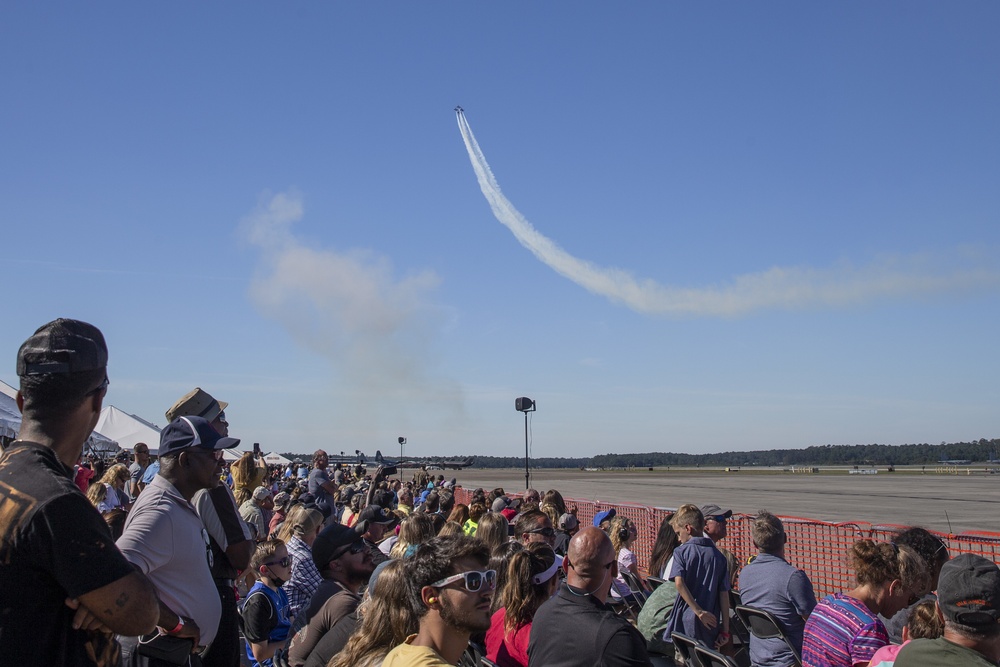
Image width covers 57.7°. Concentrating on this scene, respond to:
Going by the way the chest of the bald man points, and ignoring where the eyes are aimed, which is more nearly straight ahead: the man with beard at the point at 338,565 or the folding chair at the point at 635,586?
the folding chair

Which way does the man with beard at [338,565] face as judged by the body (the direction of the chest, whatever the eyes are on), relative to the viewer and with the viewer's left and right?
facing to the right of the viewer

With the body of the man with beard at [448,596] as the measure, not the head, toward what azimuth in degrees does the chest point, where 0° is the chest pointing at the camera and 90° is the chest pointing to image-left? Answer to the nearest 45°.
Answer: approximately 315°

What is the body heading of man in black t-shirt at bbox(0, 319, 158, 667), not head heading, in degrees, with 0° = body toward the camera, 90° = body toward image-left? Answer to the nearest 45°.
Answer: approximately 225°

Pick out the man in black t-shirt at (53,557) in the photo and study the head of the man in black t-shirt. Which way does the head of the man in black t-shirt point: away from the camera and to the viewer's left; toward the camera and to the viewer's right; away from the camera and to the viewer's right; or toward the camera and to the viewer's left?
away from the camera and to the viewer's right

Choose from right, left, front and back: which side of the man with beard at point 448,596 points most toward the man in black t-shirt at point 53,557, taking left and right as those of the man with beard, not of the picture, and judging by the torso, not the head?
back

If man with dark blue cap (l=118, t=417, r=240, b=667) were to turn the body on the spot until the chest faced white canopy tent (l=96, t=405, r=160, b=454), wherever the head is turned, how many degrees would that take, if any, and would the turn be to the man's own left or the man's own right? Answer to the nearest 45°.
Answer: approximately 90° to the man's own left

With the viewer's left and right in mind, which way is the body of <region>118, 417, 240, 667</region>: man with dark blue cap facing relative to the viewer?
facing to the right of the viewer

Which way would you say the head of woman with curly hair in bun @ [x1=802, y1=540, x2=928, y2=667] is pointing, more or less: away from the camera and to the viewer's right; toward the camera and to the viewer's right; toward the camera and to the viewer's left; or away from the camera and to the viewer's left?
away from the camera and to the viewer's right

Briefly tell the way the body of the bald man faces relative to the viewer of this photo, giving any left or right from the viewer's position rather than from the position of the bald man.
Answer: facing away from the viewer and to the right of the viewer

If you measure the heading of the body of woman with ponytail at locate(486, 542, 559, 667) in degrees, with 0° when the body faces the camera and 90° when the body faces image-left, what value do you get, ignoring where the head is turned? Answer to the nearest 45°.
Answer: approximately 225°

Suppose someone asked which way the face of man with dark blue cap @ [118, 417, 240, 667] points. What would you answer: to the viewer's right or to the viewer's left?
to the viewer's right

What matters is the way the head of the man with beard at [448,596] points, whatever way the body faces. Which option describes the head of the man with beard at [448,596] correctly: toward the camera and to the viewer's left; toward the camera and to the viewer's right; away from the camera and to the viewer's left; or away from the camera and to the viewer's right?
toward the camera and to the viewer's right
